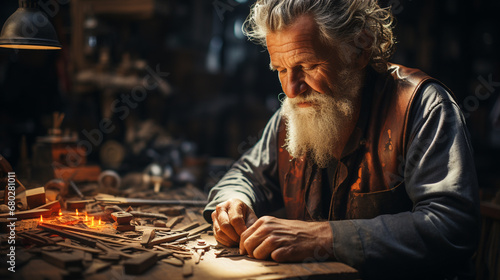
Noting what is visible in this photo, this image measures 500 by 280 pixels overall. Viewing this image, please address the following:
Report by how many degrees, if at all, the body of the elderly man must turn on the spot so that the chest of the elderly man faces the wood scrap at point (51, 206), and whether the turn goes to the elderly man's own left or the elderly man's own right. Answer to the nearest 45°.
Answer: approximately 45° to the elderly man's own right

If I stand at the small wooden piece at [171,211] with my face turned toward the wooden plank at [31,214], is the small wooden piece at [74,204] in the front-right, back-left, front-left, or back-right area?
front-right

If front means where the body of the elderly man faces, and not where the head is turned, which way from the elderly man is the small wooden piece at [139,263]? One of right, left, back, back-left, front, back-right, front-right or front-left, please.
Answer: front

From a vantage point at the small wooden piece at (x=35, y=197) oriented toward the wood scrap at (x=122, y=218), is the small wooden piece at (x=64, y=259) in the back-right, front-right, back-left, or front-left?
front-right

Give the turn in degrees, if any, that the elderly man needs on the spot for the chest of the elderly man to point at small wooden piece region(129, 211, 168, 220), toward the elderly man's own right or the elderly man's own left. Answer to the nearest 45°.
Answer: approximately 45° to the elderly man's own right

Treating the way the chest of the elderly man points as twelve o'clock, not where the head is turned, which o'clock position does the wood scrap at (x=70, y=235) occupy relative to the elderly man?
The wood scrap is roughly at 1 o'clock from the elderly man.

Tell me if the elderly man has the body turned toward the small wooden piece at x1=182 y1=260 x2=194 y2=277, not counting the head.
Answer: yes

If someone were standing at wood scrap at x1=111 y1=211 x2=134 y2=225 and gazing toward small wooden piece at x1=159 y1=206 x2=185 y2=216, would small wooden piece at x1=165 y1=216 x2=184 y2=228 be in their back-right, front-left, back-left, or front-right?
front-right

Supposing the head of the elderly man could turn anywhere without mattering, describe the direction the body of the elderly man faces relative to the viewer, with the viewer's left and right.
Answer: facing the viewer and to the left of the viewer

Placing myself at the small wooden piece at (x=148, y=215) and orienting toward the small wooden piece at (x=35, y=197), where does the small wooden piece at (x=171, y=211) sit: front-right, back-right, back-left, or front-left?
back-right

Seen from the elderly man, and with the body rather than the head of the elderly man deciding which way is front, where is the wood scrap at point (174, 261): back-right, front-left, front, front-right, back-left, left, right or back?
front

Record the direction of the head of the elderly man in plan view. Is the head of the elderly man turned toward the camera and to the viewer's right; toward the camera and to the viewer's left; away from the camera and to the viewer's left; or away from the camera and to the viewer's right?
toward the camera and to the viewer's left

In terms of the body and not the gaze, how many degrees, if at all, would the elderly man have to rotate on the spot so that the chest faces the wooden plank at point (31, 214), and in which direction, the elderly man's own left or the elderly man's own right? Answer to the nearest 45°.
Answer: approximately 45° to the elderly man's own right
